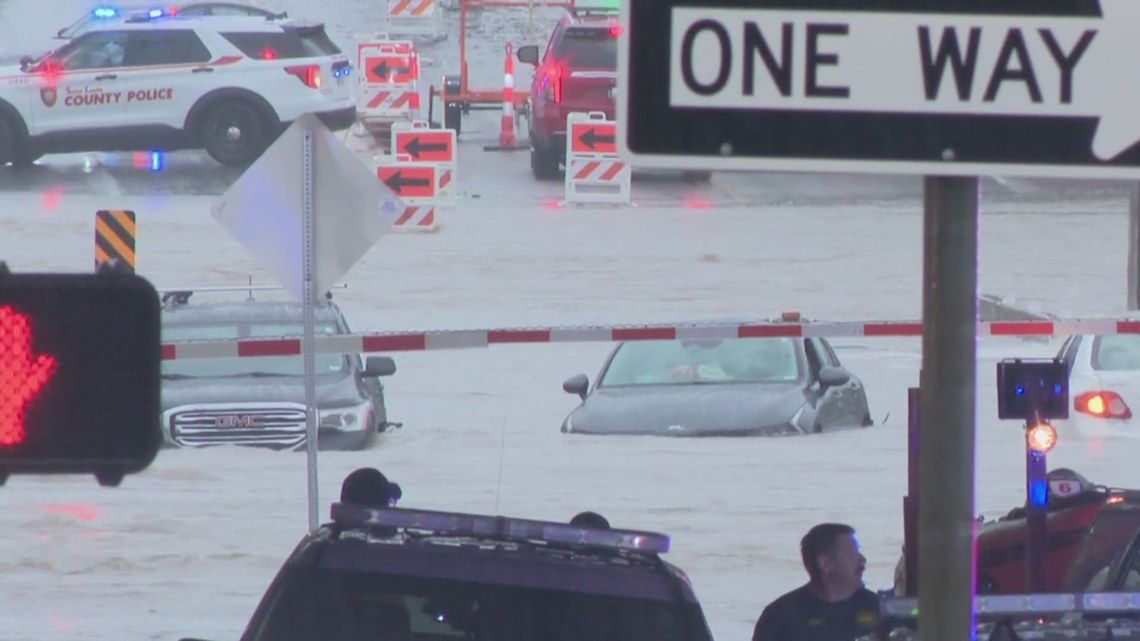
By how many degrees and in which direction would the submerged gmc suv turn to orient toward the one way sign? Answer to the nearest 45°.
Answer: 0° — it already faces it

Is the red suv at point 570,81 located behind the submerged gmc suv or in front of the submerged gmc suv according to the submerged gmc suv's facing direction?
behind

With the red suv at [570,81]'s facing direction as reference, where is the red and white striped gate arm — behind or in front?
behind

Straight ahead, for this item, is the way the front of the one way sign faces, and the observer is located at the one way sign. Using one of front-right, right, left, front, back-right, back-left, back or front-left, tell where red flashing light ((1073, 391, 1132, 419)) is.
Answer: back

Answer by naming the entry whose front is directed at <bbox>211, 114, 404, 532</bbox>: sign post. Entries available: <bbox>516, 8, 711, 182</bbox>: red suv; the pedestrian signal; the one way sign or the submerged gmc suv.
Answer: the submerged gmc suv

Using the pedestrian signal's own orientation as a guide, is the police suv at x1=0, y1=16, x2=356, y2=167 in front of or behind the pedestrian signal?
behind

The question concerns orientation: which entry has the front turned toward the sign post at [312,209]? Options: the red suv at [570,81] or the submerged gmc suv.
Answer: the submerged gmc suv

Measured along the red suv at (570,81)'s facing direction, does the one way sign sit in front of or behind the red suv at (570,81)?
behind

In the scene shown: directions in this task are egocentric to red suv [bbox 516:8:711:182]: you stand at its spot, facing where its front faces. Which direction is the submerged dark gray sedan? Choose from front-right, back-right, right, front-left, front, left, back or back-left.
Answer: back
